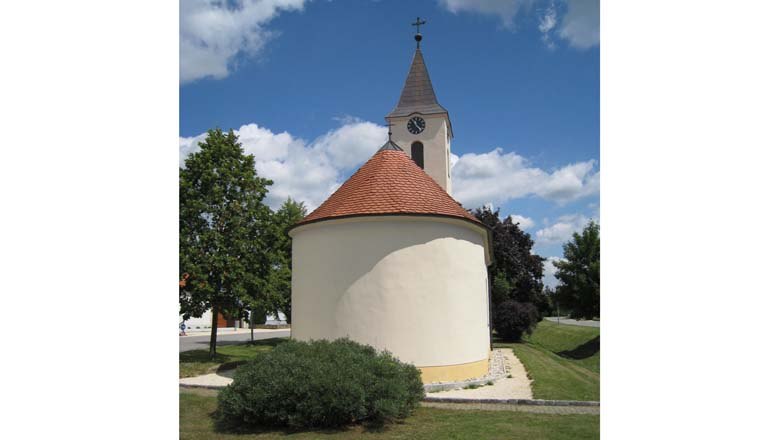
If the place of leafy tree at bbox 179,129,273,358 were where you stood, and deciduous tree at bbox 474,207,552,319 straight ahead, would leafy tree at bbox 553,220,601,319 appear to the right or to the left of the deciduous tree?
right

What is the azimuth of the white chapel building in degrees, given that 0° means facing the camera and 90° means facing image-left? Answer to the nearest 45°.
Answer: approximately 180°

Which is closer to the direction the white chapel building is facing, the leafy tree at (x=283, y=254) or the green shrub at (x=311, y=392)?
the leafy tree

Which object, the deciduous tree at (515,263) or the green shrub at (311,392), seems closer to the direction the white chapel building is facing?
the deciduous tree

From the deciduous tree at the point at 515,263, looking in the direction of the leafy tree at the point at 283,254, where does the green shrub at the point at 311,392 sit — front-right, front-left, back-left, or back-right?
front-left

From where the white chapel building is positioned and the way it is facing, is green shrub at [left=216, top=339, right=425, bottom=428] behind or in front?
behind

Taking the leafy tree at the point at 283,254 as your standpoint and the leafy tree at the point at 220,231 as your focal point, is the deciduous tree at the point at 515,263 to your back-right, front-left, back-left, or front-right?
back-left

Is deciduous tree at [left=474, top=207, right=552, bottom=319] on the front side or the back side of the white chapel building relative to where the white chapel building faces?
on the front side
